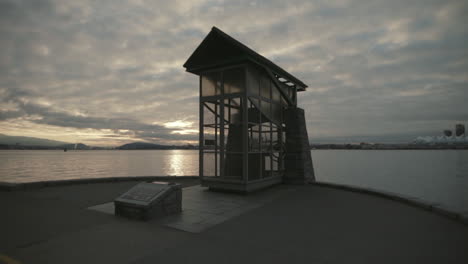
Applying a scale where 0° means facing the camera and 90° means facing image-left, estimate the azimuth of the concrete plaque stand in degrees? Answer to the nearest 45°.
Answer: approximately 45°

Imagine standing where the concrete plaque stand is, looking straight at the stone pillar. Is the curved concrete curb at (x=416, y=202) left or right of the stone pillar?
right

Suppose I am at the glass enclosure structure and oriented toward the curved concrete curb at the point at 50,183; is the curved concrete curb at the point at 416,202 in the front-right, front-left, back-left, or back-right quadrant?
back-left

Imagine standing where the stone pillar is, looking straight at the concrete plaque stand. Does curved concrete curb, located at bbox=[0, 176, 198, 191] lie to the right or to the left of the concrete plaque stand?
right

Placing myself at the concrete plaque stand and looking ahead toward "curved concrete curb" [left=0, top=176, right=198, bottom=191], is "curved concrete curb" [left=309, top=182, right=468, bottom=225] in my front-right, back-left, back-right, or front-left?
back-right

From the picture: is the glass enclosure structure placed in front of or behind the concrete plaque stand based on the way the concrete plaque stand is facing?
behind

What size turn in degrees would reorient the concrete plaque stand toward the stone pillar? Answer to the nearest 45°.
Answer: approximately 180°

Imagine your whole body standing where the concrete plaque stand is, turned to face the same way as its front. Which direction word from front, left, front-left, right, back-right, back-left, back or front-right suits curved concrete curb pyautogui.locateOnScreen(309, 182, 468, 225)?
back-left

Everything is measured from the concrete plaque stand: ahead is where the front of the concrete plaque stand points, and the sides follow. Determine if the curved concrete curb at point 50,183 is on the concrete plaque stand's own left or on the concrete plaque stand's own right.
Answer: on the concrete plaque stand's own right
